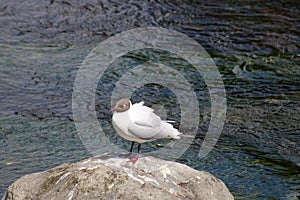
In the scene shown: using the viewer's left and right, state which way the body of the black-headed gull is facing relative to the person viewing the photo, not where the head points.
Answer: facing to the left of the viewer
